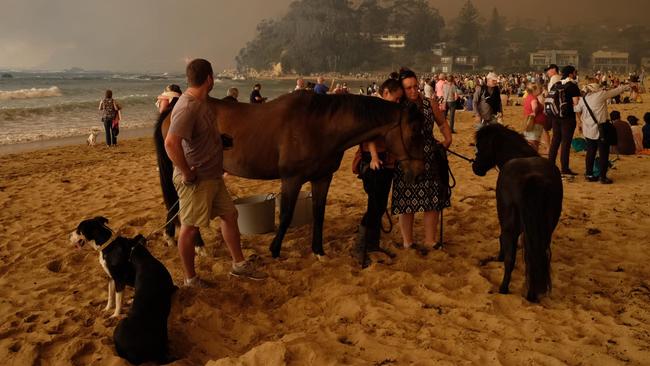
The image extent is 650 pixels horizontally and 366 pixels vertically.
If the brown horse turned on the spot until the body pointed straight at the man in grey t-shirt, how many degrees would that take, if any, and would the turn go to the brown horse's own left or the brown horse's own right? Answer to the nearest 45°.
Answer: approximately 135° to the brown horse's own right

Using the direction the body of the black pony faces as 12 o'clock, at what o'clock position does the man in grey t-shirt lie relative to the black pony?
The man in grey t-shirt is roughly at 10 o'clock from the black pony.

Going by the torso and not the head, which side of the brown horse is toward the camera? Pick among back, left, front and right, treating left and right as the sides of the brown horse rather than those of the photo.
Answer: right

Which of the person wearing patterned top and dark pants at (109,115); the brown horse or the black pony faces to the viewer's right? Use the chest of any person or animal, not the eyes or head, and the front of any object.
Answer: the brown horse

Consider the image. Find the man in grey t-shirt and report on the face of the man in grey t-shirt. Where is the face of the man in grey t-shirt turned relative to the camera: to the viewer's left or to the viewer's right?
to the viewer's right

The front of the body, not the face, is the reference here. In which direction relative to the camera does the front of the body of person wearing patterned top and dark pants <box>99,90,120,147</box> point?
away from the camera

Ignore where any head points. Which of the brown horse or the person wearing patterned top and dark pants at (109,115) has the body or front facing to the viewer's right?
the brown horse
